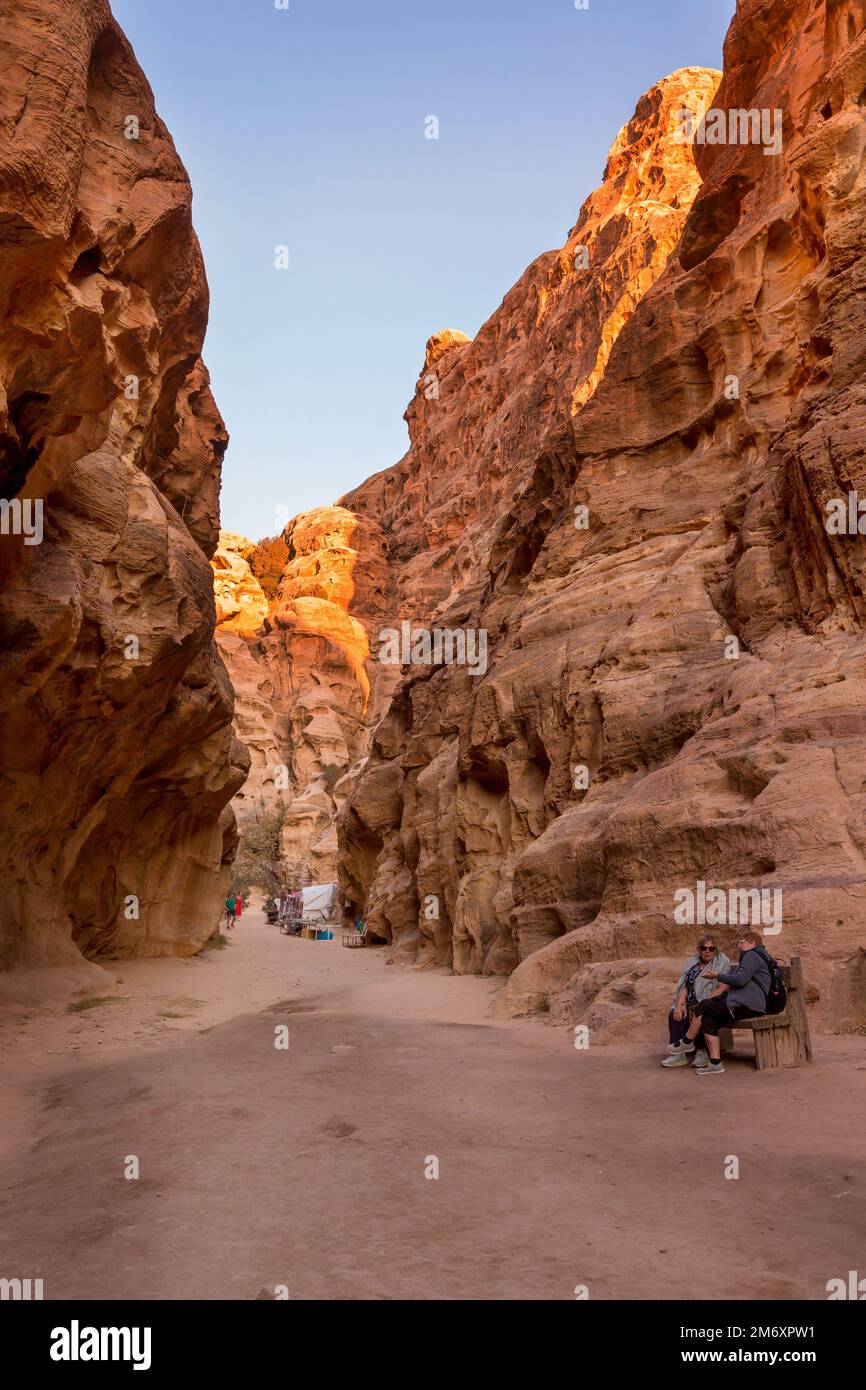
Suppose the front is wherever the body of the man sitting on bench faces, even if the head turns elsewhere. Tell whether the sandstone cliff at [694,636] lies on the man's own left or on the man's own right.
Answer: on the man's own right

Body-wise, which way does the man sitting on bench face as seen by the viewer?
to the viewer's left

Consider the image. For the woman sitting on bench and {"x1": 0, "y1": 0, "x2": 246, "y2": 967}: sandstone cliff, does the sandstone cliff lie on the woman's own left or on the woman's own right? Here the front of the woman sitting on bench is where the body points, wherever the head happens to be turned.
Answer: on the woman's own right

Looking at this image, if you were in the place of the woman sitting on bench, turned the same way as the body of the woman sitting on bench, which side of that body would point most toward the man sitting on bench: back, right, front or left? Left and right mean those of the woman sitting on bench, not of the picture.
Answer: left
